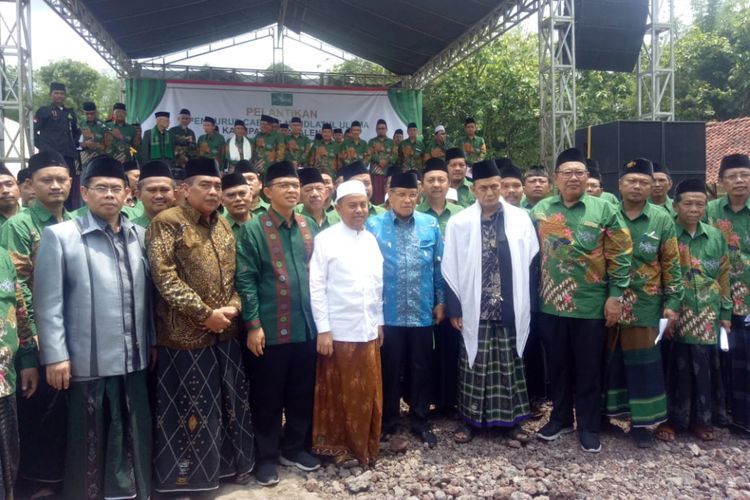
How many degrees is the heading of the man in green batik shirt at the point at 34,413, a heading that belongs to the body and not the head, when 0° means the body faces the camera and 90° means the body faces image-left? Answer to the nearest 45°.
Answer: approximately 315°

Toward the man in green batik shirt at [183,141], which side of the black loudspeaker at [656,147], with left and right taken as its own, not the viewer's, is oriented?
right

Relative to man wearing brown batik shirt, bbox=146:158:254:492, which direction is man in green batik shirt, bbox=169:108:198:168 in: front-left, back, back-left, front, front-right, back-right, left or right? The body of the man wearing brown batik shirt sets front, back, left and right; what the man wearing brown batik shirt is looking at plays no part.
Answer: back-left

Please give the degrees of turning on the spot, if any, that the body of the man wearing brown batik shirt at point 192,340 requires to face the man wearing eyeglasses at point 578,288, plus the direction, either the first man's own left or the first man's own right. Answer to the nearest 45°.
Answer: approximately 45° to the first man's own left

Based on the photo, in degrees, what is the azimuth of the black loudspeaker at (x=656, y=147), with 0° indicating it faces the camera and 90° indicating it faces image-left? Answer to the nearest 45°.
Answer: approximately 0°

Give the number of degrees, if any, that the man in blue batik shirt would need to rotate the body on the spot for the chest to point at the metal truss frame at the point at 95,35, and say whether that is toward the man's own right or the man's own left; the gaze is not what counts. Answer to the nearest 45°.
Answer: approximately 135° to the man's own right

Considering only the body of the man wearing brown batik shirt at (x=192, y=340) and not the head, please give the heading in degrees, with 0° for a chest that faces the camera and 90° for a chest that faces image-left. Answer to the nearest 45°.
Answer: approximately 315°

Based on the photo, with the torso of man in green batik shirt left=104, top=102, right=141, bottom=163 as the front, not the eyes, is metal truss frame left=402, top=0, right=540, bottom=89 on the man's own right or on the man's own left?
on the man's own left

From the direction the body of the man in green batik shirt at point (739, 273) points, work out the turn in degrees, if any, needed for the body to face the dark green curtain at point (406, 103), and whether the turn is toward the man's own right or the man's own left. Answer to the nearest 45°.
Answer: approximately 135° to the man's own right

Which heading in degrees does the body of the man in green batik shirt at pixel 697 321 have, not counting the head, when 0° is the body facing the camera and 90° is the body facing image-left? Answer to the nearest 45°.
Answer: approximately 0°
